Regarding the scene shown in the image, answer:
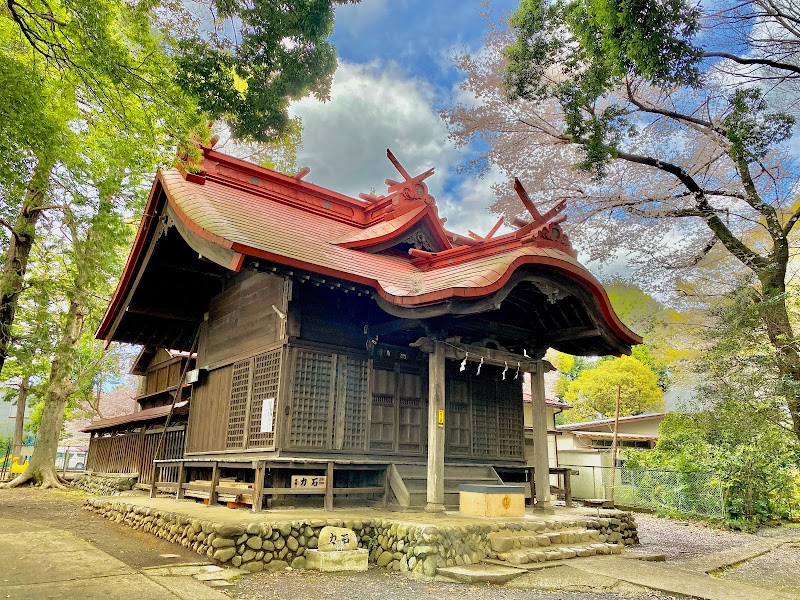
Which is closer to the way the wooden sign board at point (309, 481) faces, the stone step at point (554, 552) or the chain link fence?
the stone step

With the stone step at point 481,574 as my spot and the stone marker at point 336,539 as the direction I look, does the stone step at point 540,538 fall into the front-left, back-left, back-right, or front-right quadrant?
back-right

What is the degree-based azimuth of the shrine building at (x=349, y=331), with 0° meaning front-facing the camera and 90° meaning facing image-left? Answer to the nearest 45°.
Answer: approximately 315°

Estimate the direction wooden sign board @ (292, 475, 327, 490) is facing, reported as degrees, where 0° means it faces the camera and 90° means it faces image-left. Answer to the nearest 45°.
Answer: approximately 0°

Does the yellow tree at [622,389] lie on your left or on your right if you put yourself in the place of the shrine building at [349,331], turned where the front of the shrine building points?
on your left

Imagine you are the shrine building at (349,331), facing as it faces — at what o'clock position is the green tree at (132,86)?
The green tree is roughly at 5 o'clock from the shrine building.

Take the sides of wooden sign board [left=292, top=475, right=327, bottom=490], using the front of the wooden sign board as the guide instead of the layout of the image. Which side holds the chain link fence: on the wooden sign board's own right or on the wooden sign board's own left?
on the wooden sign board's own left

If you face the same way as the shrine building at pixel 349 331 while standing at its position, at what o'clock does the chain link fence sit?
The chain link fence is roughly at 9 o'clock from the shrine building.

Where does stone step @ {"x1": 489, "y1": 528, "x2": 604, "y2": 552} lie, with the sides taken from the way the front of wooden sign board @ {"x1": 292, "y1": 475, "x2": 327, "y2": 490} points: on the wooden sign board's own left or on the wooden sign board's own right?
on the wooden sign board's own left

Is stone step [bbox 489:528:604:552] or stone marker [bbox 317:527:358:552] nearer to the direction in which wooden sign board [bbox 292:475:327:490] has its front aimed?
the stone marker

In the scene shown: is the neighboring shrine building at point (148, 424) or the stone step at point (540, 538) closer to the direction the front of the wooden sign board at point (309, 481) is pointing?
the stone step
